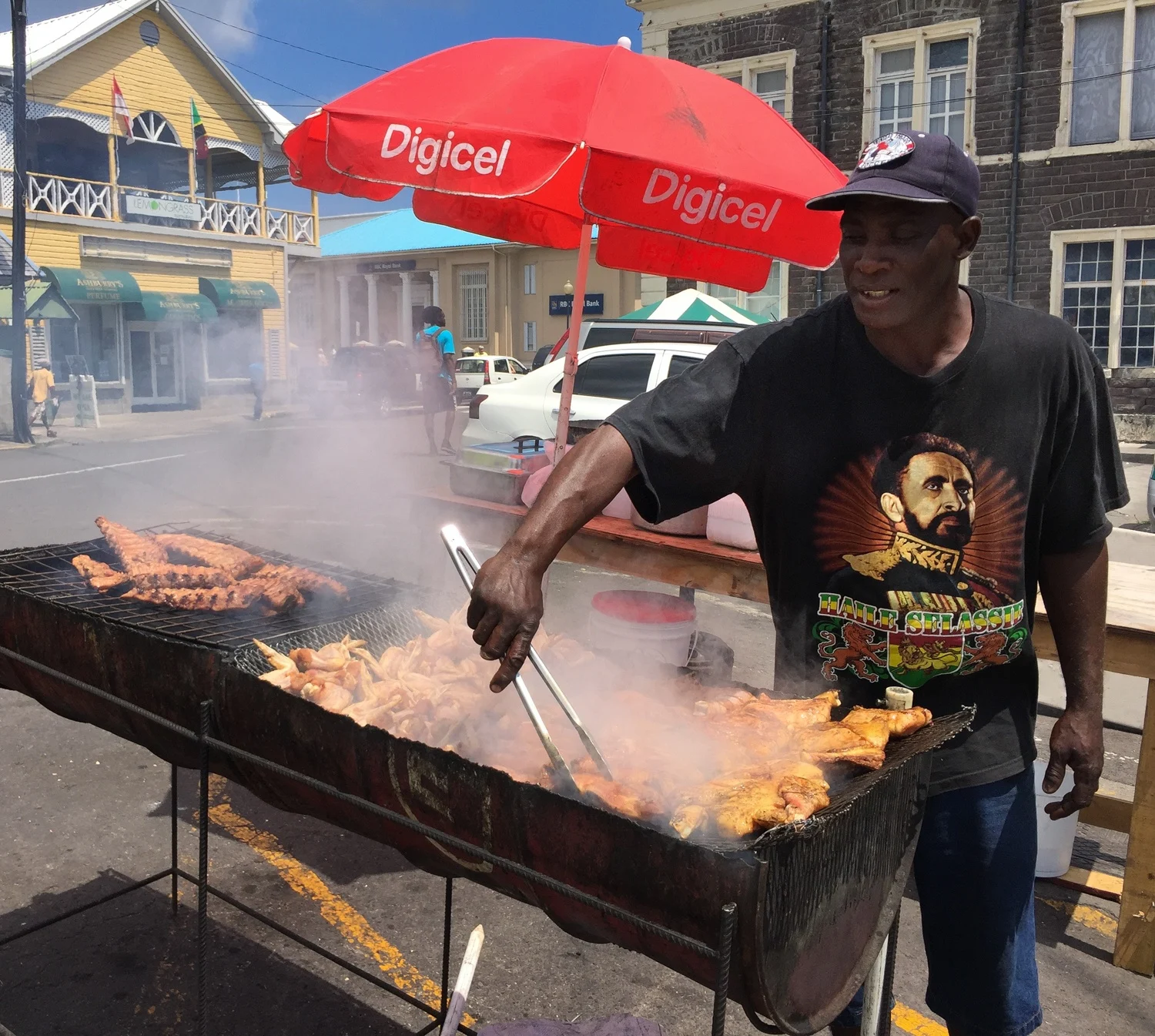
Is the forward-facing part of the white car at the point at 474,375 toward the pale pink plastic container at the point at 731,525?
no

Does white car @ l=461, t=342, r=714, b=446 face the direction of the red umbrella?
no

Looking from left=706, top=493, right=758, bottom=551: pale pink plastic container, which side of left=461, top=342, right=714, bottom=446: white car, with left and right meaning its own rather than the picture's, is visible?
right

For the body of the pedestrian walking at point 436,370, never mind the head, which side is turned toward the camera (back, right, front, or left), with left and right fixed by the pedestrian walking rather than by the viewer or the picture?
back

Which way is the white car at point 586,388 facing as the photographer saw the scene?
facing to the right of the viewer

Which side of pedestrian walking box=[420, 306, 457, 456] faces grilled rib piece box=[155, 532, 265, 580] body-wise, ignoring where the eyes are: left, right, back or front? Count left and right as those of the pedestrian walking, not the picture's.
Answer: back

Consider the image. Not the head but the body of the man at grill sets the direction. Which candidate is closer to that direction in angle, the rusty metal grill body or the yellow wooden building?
the rusty metal grill body

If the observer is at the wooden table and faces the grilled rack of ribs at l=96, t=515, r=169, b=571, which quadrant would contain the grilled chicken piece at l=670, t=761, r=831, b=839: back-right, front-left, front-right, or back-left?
front-left

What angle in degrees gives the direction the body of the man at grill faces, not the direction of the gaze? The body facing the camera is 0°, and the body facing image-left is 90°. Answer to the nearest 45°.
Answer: approximately 0°

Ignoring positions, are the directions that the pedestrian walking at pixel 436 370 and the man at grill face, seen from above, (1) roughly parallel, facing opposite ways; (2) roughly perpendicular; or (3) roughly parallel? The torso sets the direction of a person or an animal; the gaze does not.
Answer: roughly parallel, facing opposite ways

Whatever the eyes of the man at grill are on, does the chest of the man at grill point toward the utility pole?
no

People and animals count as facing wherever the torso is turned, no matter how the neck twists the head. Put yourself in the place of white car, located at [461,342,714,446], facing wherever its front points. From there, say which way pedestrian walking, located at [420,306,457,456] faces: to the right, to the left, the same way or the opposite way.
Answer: to the left

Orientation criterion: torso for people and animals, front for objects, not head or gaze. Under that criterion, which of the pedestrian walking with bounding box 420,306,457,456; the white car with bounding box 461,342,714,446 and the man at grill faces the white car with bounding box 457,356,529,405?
the pedestrian walking

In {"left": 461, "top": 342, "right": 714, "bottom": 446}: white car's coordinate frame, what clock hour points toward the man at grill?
The man at grill is roughly at 3 o'clock from the white car.
